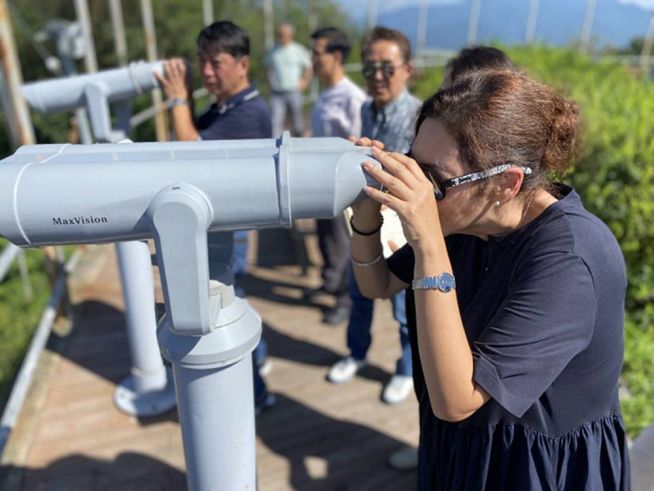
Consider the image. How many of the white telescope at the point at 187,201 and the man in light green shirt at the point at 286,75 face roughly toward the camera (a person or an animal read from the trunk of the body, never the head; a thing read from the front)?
1

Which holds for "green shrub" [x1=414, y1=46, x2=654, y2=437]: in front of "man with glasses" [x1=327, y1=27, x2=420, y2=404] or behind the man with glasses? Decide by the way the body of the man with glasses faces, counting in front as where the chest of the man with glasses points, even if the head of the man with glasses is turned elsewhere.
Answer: behind

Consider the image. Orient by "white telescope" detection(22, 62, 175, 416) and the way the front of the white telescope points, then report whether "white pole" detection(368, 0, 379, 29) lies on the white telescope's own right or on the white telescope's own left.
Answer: on the white telescope's own right

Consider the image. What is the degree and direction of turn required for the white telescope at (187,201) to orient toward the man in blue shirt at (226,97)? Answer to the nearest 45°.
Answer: approximately 90° to its right

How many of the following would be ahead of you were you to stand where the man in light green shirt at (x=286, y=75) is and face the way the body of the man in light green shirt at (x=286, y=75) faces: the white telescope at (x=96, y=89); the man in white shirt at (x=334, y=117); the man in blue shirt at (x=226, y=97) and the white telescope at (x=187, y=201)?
4

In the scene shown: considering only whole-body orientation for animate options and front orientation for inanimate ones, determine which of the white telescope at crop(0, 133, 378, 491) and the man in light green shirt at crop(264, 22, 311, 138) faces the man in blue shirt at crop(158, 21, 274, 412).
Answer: the man in light green shirt

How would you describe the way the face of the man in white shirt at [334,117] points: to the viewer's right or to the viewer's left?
to the viewer's left

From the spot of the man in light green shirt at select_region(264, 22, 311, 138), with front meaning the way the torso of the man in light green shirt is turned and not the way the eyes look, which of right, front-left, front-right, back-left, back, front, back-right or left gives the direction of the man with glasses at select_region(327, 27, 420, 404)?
front

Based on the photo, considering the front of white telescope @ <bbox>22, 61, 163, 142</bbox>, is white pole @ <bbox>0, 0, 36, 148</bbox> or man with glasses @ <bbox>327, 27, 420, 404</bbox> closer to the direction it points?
the white pole

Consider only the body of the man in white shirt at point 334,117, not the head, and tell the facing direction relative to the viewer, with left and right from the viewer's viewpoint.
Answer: facing to the left of the viewer

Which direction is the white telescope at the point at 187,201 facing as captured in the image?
to the viewer's left

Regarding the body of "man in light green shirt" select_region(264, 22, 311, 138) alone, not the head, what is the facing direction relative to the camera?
toward the camera

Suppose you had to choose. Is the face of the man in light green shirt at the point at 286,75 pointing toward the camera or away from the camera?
toward the camera

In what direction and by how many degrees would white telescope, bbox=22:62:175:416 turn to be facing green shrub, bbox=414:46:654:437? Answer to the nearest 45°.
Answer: approximately 180°

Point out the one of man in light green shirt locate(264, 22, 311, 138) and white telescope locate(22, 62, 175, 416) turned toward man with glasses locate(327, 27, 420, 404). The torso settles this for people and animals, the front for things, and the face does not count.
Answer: the man in light green shirt

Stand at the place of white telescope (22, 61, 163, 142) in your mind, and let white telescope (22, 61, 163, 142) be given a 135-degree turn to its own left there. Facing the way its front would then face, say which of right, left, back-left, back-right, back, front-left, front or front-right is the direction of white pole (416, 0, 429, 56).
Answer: left

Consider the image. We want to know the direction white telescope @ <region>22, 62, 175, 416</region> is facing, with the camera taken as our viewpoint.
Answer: facing to the left of the viewer
